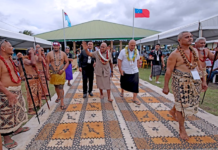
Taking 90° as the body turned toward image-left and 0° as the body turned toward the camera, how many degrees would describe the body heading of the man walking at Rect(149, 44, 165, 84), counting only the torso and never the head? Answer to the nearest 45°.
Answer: approximately 0°

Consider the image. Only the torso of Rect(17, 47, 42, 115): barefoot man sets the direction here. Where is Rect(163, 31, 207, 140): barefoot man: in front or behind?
in front

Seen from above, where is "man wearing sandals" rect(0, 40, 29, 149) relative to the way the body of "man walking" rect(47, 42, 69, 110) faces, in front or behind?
in front

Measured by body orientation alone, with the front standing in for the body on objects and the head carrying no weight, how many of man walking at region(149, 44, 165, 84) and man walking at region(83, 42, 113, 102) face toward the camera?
2

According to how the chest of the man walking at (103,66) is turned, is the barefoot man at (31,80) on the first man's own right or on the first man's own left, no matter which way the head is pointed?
on the first man's own right

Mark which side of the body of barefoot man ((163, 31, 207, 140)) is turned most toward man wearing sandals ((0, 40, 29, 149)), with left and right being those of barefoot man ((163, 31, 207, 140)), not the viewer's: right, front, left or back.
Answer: right

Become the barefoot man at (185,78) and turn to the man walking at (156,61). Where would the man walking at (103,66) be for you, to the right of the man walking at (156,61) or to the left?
left
